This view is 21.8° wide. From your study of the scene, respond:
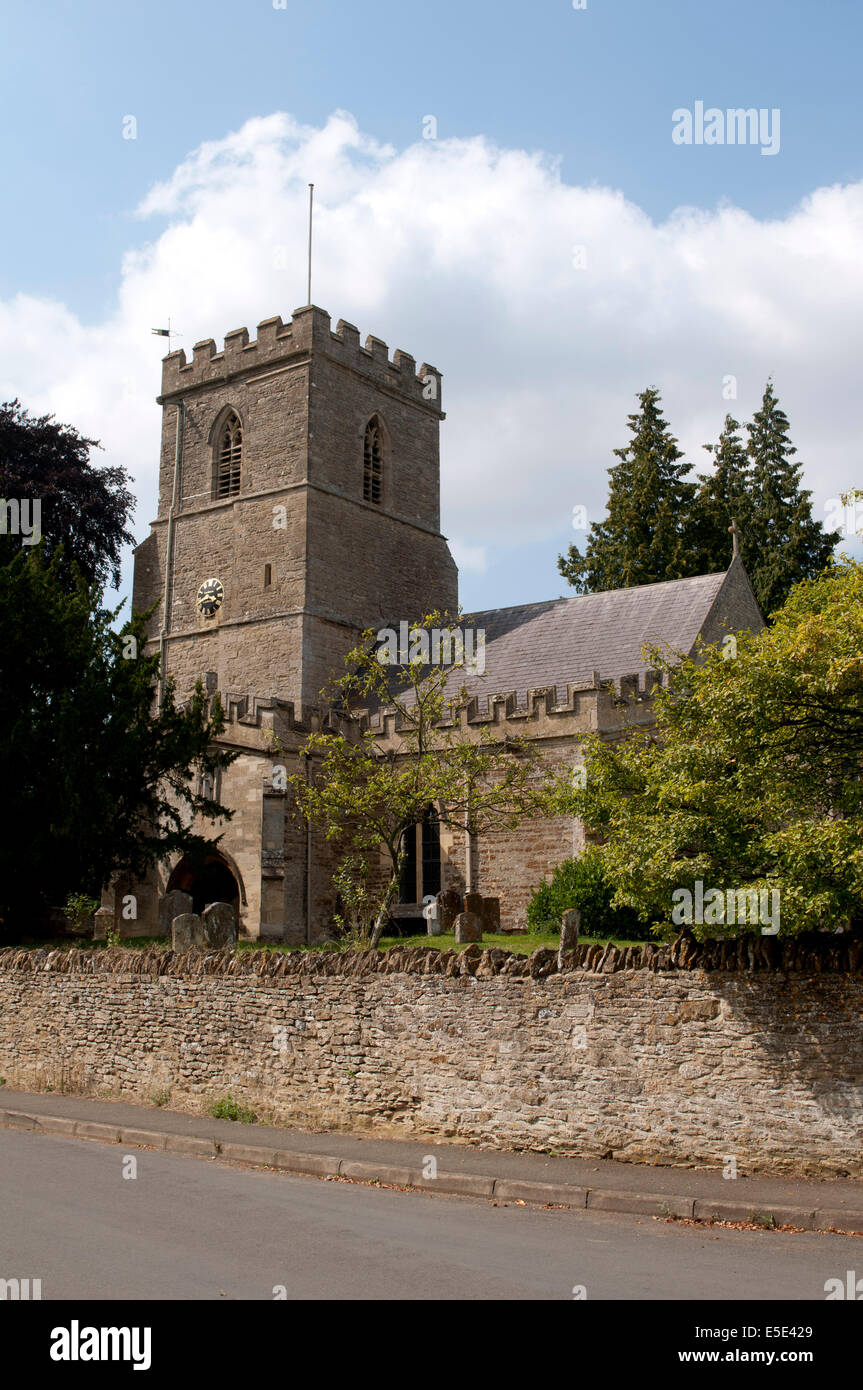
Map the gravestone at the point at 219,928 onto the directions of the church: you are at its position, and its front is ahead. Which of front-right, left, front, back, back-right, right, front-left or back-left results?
front-left

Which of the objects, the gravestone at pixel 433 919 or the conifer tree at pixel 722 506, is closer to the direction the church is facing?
the gravestone

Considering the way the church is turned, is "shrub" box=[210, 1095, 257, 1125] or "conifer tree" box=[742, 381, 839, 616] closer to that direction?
the shrub

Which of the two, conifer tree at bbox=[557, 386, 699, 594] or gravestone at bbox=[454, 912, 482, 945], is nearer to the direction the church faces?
the gravestone

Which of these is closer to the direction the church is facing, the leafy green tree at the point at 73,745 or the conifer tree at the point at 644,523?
the leafy green tree

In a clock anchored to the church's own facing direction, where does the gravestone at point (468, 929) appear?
The gravestone is roughly at 10 o'clock from the church.

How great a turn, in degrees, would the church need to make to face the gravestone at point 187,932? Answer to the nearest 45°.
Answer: approximately 45° to its left

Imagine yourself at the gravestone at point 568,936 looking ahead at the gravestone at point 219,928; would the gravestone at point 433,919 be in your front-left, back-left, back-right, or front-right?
front-right

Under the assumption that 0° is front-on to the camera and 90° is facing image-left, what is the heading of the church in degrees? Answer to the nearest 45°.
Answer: approximately 45°

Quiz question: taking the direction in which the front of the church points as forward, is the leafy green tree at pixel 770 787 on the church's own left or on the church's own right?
on the church's own left
